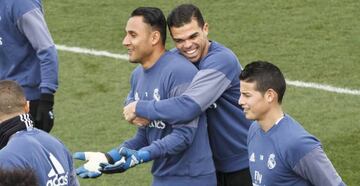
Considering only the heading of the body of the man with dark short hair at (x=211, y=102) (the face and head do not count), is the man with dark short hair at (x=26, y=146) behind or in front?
in front

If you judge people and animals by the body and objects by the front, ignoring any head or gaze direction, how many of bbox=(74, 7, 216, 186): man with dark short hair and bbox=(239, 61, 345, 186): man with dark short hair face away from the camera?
0

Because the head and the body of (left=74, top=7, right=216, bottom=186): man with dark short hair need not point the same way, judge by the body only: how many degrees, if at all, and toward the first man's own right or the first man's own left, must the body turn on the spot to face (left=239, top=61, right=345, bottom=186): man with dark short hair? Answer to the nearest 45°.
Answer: approximately 90° to the first man's own left

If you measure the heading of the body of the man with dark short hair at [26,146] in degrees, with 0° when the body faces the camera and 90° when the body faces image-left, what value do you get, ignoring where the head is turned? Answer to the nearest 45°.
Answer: approximately 135°

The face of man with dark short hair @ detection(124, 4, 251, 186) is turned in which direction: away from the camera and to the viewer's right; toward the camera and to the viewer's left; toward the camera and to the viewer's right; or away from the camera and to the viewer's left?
toward the camera and to the viewer's left

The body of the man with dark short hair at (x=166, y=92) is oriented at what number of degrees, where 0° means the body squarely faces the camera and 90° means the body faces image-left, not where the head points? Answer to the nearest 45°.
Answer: approximately 45°

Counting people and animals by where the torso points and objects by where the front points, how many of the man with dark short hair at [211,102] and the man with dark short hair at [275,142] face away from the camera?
0

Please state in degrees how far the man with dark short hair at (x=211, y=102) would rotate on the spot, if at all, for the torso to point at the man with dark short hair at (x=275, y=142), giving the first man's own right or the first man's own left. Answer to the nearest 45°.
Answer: approximately 90° to the first man's own left

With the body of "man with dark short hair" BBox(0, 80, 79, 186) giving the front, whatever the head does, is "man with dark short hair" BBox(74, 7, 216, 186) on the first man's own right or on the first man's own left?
on the first man's own right
